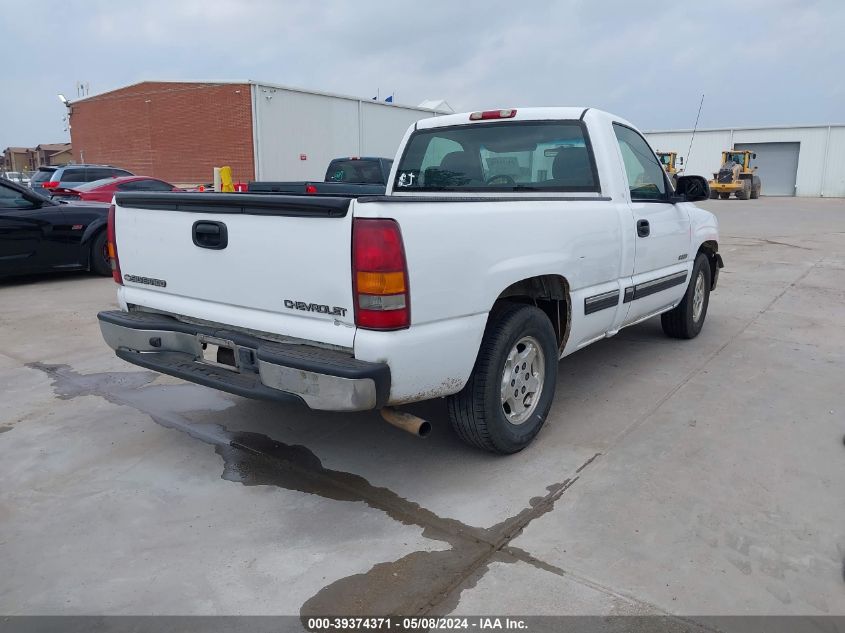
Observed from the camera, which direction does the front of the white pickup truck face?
facing away from the viewer and to the right of the viewer

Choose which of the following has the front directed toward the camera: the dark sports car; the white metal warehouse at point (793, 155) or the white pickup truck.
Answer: the white metal warehouse

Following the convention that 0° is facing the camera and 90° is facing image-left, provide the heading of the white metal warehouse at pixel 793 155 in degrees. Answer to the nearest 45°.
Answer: approximately 0°

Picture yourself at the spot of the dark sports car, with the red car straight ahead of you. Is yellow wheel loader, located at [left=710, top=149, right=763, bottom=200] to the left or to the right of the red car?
right

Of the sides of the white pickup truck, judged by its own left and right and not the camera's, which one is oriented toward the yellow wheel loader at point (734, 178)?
front

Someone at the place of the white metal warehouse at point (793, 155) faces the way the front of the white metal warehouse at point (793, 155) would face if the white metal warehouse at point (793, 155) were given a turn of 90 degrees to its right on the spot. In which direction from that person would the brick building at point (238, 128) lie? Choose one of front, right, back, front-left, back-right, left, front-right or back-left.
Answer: front-left

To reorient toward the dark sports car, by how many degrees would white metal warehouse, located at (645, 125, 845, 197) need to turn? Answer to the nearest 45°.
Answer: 0° — it already faces it

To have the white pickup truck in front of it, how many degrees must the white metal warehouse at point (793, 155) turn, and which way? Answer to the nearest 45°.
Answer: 0° — it already faces it

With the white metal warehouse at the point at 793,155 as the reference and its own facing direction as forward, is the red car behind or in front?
in front

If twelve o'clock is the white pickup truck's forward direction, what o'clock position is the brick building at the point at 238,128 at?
The brick building is roughly at 10 o'clock from the white pickup truck.
